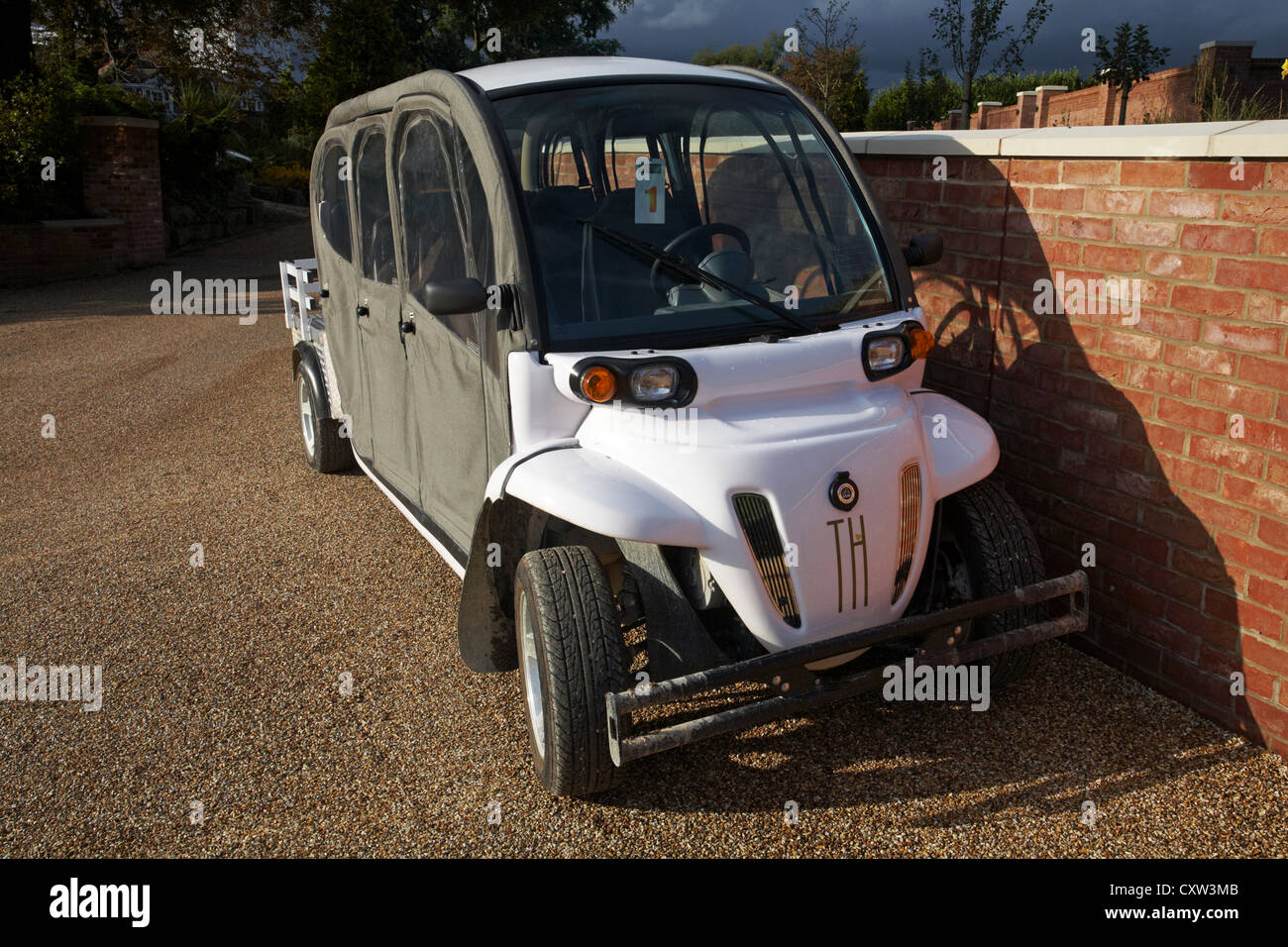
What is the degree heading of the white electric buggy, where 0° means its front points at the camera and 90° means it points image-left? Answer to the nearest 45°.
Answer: approximately 315°

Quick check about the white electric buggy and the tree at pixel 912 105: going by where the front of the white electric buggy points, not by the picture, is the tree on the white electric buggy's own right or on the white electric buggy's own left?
on the white electric buggy's own left

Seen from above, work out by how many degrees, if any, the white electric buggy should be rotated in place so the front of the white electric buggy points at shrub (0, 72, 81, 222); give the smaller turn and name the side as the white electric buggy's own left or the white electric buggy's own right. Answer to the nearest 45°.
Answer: approximately 180°

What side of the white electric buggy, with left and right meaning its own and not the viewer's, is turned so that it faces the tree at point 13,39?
back

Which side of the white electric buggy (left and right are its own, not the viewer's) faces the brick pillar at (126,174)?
back

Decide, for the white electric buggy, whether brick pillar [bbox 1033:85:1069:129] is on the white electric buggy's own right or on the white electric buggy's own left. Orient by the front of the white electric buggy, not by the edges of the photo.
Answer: on the white electric buggy's own left
